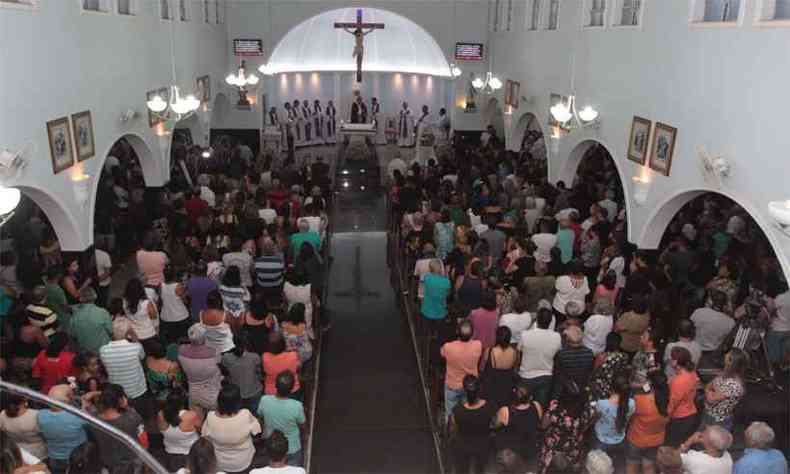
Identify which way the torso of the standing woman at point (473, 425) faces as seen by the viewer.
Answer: away from the camera

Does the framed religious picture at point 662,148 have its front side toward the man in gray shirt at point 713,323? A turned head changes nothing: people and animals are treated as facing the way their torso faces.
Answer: no

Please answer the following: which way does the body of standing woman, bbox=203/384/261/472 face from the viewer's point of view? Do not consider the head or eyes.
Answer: away from the camera

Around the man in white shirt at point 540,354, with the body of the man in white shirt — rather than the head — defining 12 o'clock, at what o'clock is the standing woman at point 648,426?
The standing woman is roughly at 4 o'clock from the man in white shirt.

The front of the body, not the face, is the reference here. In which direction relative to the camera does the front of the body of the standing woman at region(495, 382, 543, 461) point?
away from the camera

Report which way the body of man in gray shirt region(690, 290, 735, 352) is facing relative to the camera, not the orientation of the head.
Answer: away from the camera

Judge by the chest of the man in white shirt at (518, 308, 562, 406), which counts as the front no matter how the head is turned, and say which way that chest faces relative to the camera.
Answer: away from the camera

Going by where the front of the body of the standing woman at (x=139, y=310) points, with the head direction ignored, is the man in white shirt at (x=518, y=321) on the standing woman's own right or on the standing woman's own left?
on the standing woman's own right

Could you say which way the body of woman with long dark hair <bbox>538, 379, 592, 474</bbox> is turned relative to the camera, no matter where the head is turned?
away from the camera

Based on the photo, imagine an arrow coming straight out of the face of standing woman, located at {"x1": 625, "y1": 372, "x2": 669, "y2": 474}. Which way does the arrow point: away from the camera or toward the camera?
away from the camera

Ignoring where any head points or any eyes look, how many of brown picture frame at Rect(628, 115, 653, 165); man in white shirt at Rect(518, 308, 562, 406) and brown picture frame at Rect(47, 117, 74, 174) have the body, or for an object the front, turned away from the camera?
1

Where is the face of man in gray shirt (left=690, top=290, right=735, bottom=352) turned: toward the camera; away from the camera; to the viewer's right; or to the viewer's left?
away from the camera

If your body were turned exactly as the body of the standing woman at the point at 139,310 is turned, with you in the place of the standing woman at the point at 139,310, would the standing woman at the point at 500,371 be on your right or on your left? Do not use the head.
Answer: on your right

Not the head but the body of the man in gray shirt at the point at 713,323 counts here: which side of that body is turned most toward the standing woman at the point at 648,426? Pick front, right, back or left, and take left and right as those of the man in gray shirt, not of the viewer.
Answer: back

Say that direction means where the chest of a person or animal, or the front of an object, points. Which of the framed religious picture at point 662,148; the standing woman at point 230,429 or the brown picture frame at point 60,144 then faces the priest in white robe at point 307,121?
the standing woman

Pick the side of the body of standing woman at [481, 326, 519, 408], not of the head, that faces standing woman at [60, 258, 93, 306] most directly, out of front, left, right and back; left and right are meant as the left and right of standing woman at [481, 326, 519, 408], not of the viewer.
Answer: left

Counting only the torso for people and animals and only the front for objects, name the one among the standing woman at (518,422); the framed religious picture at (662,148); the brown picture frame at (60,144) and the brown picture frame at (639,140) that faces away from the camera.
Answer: the standing woman

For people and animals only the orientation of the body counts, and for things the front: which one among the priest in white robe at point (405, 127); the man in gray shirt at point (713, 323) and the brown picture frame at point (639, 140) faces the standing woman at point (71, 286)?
the brown picture frame

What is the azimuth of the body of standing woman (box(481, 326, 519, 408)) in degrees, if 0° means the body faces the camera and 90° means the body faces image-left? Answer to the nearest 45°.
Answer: approximately 180°

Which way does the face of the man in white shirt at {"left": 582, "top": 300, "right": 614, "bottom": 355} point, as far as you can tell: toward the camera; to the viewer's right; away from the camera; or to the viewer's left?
away from the camera
